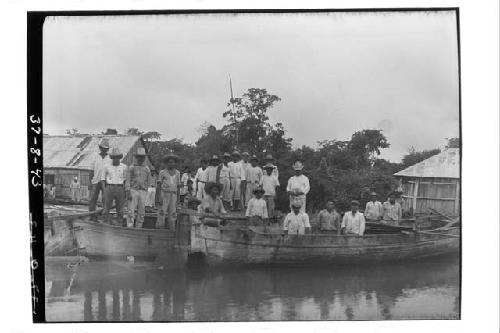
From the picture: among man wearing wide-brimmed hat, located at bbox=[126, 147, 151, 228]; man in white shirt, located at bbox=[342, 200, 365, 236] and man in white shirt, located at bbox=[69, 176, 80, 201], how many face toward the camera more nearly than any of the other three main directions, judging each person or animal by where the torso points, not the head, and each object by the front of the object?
3

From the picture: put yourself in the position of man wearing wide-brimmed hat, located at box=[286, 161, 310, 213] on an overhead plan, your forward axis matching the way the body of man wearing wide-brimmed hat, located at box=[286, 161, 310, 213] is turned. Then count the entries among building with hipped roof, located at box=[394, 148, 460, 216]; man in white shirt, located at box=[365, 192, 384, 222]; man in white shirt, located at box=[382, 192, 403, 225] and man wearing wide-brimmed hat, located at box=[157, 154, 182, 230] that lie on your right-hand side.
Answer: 1

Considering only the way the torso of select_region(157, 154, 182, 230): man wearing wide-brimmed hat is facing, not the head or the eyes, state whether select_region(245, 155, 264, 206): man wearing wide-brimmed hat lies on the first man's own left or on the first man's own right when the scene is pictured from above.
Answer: on the first man's own left

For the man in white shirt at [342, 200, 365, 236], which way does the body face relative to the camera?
toward the camera

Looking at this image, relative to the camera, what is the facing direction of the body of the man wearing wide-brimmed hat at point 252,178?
toward the camera

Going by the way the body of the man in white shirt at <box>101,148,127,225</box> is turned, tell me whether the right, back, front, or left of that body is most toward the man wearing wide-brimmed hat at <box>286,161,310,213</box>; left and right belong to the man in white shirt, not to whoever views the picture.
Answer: left

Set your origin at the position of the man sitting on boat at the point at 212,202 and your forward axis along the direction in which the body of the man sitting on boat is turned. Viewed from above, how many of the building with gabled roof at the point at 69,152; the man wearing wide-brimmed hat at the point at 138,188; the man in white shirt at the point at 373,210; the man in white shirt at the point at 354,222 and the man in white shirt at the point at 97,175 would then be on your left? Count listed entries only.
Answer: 2

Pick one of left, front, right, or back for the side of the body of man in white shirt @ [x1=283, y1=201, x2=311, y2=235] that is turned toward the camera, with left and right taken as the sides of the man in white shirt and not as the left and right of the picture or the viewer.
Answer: front
